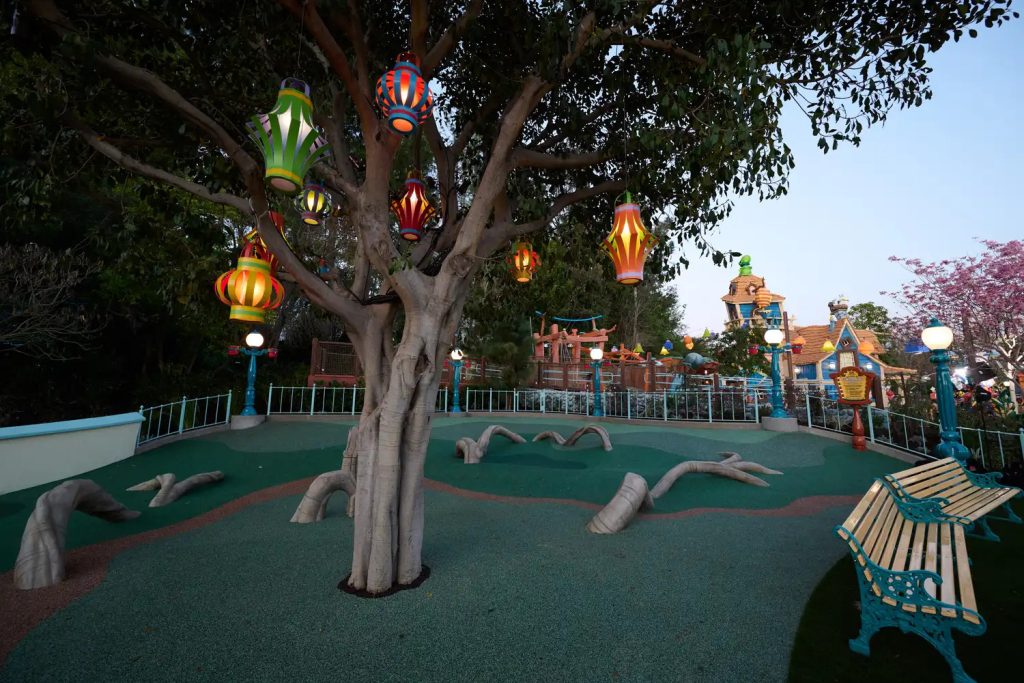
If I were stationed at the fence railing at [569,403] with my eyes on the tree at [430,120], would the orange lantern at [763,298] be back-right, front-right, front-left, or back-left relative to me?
back-left

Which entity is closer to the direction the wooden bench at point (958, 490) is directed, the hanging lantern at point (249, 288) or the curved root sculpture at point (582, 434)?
the hanging lantern

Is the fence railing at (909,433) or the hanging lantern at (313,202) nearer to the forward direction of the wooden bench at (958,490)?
the hanging lantern

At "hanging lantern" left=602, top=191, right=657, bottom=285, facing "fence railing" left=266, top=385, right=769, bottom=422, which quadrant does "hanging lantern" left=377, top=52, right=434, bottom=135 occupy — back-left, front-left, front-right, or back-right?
back-left

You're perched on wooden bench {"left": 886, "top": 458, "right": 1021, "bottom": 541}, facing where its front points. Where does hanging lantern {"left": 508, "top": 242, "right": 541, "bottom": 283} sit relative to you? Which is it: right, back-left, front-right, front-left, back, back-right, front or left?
right
